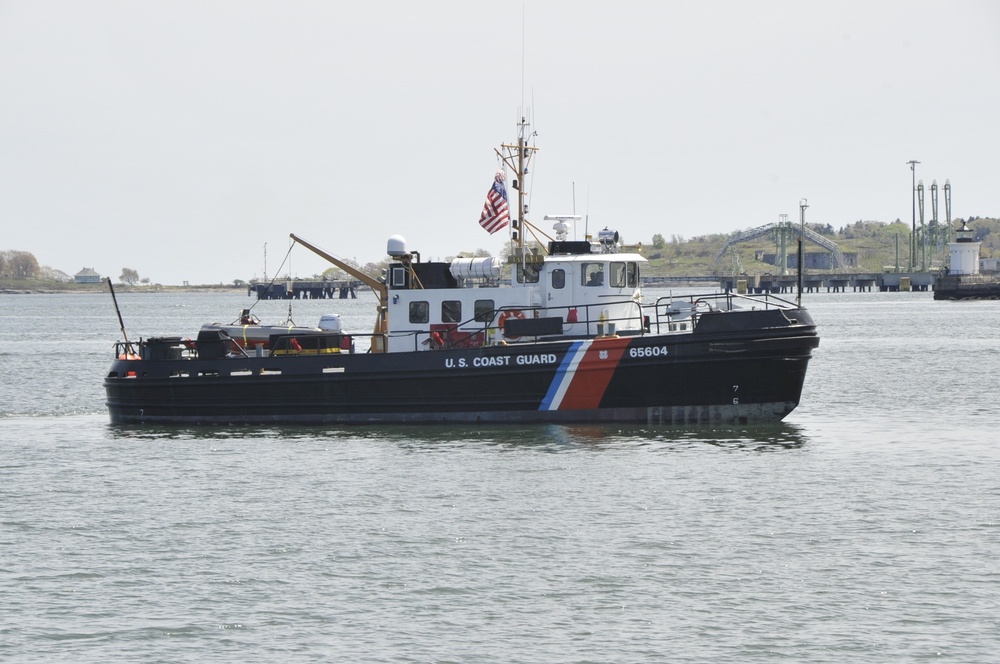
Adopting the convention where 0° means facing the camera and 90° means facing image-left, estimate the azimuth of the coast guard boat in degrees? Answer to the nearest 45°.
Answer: approximately 270°
